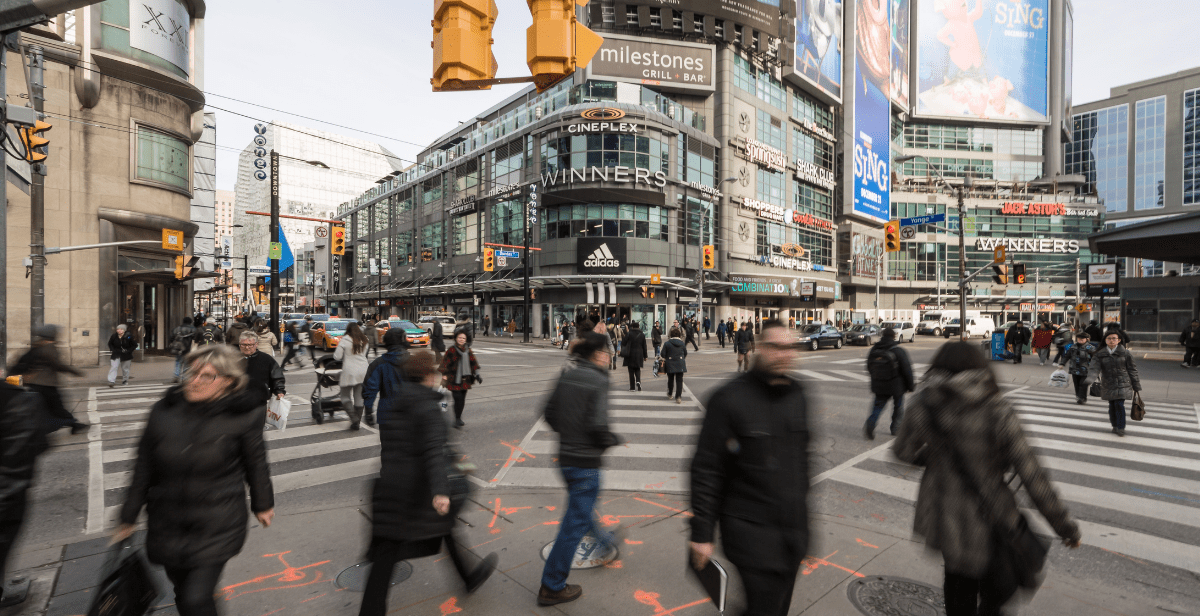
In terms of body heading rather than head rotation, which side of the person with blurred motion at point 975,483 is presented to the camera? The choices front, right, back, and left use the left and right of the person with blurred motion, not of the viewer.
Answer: back

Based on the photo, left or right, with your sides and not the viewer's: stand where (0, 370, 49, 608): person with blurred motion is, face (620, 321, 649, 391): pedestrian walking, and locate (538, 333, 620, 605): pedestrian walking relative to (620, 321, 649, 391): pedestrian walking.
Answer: right

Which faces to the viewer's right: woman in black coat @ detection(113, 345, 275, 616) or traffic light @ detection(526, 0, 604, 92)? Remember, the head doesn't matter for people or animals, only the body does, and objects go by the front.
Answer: the traffic light

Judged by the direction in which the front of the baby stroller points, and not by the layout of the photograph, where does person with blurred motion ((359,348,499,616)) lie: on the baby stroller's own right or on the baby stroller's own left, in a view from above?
on the baby stroller's own left

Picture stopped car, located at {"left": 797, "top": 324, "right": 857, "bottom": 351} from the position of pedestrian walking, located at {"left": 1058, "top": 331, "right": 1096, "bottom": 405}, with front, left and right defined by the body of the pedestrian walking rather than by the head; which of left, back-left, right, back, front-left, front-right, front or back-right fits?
back-right

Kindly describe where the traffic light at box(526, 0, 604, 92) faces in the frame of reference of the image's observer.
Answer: facing to the right of the viewer

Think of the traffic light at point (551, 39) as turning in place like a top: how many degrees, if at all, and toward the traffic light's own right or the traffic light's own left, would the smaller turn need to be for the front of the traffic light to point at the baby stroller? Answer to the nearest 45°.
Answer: approximately 135° to the traffic light's own left

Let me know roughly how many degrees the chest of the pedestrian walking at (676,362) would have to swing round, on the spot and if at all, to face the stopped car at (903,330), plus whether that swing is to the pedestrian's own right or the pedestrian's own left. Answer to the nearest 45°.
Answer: approximately 45° to the pedestrian's own right
